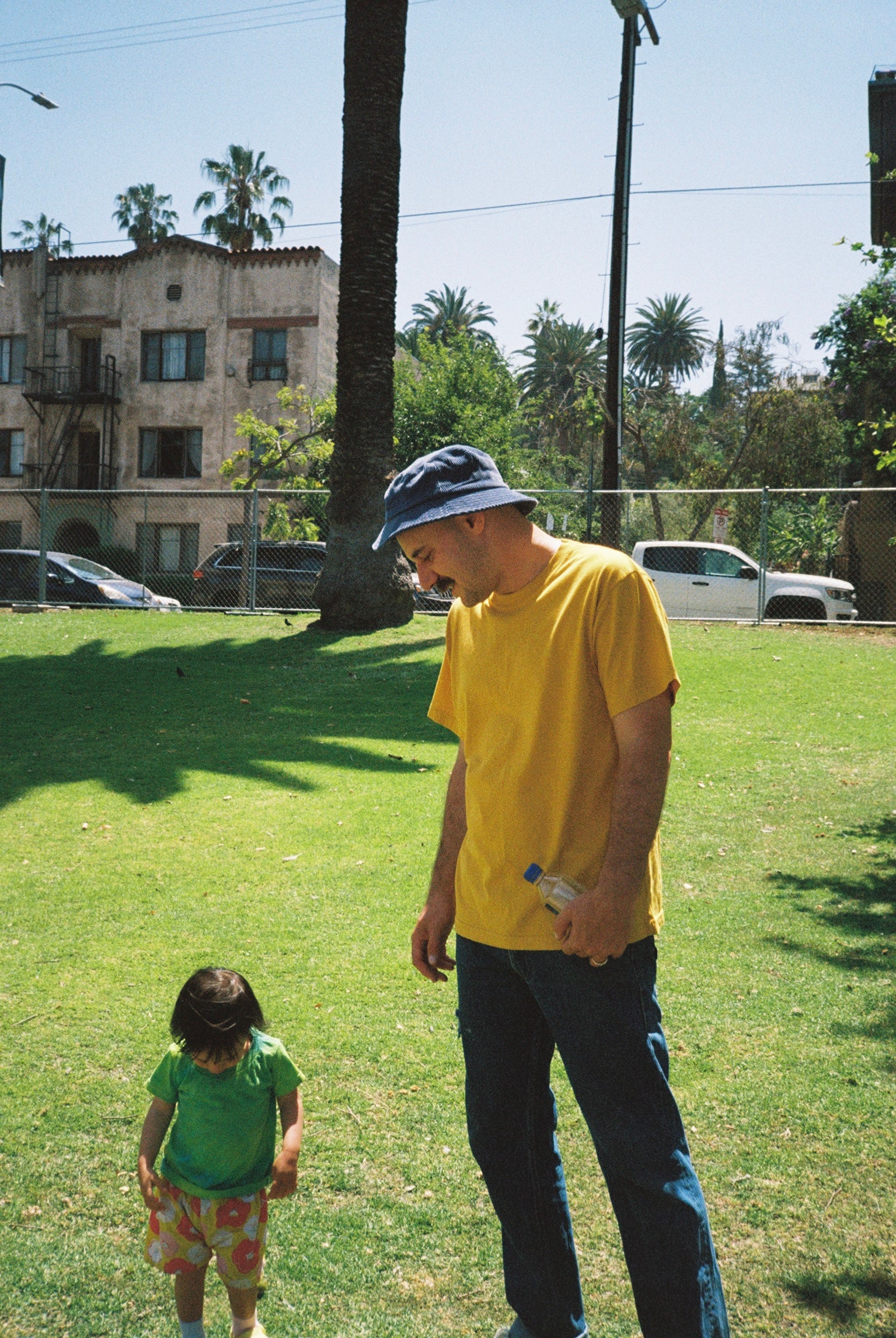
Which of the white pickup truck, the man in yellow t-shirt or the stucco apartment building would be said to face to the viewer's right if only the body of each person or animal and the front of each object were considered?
the white pickup truck

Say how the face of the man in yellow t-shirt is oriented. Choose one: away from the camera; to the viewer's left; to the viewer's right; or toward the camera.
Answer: to the viewer's left

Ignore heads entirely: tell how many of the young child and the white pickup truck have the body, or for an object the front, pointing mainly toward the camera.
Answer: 1

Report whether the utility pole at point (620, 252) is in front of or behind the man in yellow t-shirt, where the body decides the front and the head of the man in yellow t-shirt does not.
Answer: behind

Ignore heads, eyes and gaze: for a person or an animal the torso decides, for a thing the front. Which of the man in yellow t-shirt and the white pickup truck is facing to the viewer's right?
the white pickup truck

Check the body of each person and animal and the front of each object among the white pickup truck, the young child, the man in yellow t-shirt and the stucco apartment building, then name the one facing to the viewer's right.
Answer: the white pickup truck

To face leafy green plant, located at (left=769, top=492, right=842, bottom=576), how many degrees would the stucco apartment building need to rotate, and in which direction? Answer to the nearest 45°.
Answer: approximately 45° to its left

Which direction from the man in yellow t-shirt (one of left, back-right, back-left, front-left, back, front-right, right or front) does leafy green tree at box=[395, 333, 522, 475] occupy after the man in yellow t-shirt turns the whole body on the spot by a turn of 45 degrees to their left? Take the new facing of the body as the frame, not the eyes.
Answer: back

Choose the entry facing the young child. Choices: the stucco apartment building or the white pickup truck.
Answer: the stucco apartment building

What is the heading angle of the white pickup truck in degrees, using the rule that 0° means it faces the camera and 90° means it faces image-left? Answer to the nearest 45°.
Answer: approximately 270°
